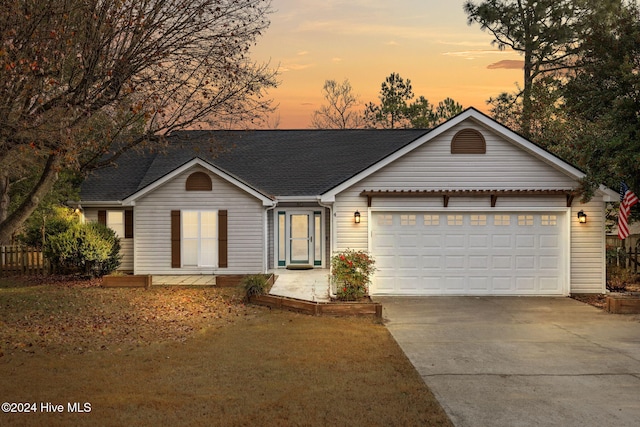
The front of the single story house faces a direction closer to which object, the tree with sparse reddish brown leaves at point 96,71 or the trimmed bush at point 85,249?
the tree with sparse reddish brown leaves

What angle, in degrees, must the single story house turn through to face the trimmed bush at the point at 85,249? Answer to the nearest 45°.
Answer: approximately 90° to its right

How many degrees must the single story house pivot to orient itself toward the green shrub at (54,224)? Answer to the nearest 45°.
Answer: approximately 90° to its right

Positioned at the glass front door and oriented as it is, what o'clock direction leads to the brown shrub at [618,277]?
The brown shrub is roughly at 10 o'clock from the glass front door.

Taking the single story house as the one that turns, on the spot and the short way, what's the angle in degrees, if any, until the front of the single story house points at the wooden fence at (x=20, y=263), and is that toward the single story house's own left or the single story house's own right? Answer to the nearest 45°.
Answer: approximately 90° to the single story house's own right

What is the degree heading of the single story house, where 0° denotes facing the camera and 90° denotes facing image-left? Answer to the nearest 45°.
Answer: approximately 0°

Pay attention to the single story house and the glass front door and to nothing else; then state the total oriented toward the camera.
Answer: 2

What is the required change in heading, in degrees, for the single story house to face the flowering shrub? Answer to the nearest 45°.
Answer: approximately 45° to its right

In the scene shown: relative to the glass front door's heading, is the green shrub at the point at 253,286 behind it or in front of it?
in front
